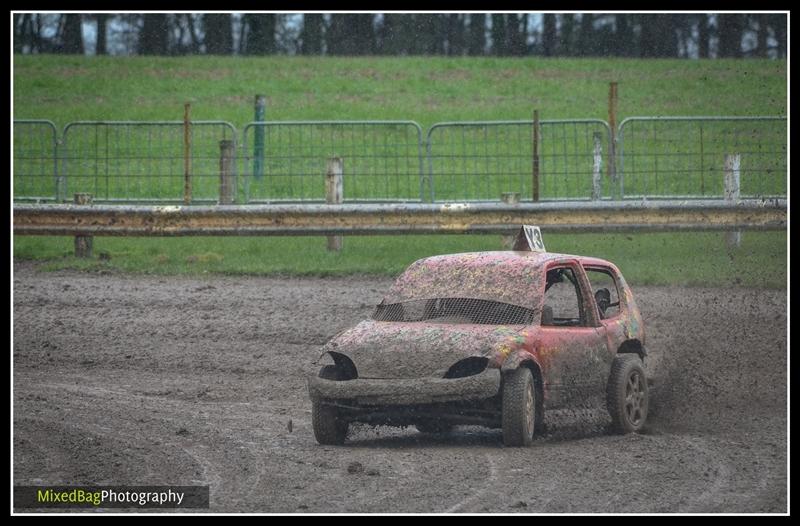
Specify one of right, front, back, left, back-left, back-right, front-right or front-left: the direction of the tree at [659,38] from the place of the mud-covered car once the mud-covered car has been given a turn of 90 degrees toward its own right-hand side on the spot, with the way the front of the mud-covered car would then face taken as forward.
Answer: front-right

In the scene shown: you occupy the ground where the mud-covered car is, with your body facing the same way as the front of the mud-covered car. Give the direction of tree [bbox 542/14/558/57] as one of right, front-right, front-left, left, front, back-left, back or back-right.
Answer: back-right

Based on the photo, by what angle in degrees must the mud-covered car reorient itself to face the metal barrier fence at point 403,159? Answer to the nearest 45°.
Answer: approximately 135° to its right

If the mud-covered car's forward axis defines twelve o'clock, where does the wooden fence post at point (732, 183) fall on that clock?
The wooden fence post is roughly at 5 o'clock from the mud-covered car.

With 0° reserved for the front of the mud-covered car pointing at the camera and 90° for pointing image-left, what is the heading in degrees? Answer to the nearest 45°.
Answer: approximately 45°

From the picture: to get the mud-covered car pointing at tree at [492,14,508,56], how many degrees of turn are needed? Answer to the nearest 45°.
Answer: approximately 135° to its right

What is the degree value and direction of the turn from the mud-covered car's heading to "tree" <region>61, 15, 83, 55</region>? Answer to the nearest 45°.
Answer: approximately 135° to its right

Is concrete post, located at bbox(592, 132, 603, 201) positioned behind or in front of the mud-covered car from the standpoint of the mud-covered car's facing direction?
behind

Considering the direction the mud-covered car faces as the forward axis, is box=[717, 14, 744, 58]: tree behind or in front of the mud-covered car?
behind

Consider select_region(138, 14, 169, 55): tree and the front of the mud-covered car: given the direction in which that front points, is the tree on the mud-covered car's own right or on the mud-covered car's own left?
on the mud-covered car's own right

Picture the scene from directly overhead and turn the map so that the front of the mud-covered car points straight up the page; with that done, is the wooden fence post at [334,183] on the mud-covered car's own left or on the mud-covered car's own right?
on the mud-covered car's own right

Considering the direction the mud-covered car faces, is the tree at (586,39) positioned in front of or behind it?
behind

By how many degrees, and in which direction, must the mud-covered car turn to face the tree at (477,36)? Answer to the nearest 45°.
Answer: approximately 135° to its right

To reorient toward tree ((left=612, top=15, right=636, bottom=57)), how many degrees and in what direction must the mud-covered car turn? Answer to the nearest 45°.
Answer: approximately 135° to its right
